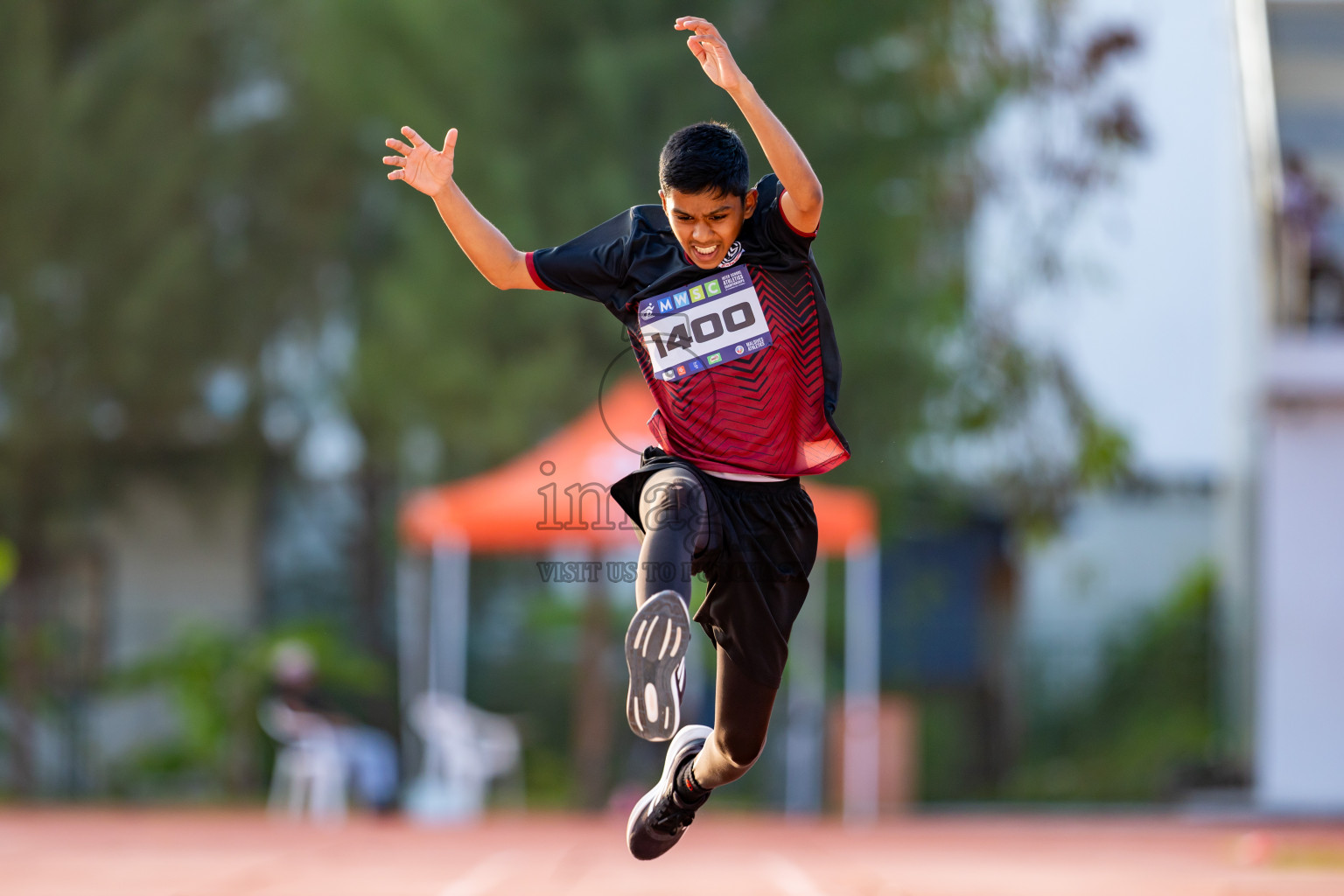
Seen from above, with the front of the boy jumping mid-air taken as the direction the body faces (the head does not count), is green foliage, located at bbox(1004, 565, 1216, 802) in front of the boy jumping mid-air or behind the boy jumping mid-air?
behind

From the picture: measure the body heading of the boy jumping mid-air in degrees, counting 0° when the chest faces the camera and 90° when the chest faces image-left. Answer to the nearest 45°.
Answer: approximately 0°

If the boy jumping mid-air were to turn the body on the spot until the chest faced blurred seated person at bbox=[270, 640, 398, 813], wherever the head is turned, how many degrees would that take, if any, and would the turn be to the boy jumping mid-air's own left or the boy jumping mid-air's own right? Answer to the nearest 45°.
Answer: approximately 180°

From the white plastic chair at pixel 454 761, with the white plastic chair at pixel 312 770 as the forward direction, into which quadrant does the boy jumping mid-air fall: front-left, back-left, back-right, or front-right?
back-left

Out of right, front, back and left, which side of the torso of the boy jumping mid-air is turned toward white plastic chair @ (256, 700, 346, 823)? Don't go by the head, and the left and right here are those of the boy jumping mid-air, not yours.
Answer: back

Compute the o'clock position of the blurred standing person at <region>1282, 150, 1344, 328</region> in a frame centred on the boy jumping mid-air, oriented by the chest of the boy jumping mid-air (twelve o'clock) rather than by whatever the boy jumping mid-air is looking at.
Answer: The blurred standing person is roughly at 7 o'clock from the boy jumping mid-air.

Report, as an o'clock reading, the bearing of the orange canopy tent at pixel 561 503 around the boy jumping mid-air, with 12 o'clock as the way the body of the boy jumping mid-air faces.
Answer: The orange canopy tent is roughly at 6 o'clock from the boy jumping mid-air.

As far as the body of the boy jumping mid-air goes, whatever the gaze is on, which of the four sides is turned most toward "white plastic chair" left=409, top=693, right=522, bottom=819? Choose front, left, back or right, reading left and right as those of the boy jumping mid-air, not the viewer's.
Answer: back
